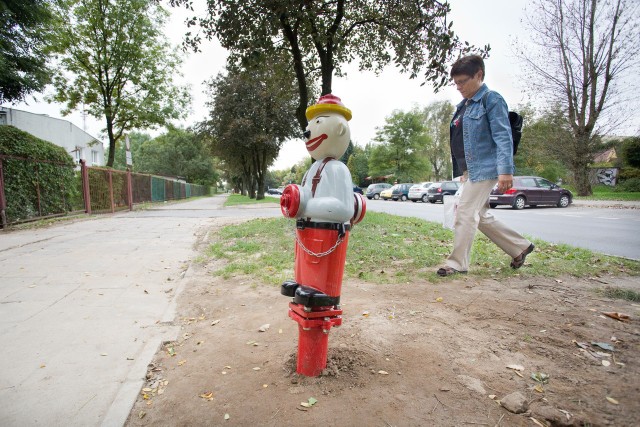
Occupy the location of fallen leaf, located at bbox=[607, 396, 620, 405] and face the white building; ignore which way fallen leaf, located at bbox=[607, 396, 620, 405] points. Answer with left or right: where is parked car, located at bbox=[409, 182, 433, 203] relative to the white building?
right

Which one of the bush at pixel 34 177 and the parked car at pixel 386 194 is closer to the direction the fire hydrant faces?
the bush

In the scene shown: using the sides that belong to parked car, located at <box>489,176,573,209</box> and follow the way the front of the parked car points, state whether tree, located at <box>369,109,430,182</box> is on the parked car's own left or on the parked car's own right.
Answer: on the parked car's own left

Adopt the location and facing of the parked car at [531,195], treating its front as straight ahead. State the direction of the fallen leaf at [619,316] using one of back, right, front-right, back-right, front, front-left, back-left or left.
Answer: back-right

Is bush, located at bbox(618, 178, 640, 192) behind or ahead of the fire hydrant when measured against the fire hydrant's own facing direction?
behind

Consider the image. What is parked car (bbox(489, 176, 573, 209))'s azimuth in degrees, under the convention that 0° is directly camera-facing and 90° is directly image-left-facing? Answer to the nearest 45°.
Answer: approximately 225°

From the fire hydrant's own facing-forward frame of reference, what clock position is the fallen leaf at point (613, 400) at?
The fallen leaf is roughly at 8 o'clock from the fire hydrant.

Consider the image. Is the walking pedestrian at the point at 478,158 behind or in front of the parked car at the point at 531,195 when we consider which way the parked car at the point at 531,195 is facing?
behind

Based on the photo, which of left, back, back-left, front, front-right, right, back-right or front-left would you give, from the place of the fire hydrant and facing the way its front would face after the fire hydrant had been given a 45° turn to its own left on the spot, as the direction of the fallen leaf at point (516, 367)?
left

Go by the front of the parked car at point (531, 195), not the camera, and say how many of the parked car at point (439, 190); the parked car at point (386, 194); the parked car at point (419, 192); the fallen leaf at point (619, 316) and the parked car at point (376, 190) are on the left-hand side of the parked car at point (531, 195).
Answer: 4

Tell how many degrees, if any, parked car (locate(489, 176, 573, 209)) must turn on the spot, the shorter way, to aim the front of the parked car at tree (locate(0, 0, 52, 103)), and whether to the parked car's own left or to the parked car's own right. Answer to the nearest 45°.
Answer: approximately 180°

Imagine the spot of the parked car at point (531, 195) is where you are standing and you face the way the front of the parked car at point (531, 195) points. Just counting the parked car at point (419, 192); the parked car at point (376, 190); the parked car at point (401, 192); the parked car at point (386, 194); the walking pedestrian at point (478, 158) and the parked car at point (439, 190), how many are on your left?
5

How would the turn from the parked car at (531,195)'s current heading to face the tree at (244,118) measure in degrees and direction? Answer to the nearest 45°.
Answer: approximately 135° to its left

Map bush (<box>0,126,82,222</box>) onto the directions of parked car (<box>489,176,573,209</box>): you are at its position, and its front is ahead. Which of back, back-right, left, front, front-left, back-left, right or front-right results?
back

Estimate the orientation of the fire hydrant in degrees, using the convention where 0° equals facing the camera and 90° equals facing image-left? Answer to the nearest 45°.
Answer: approximately 45°
